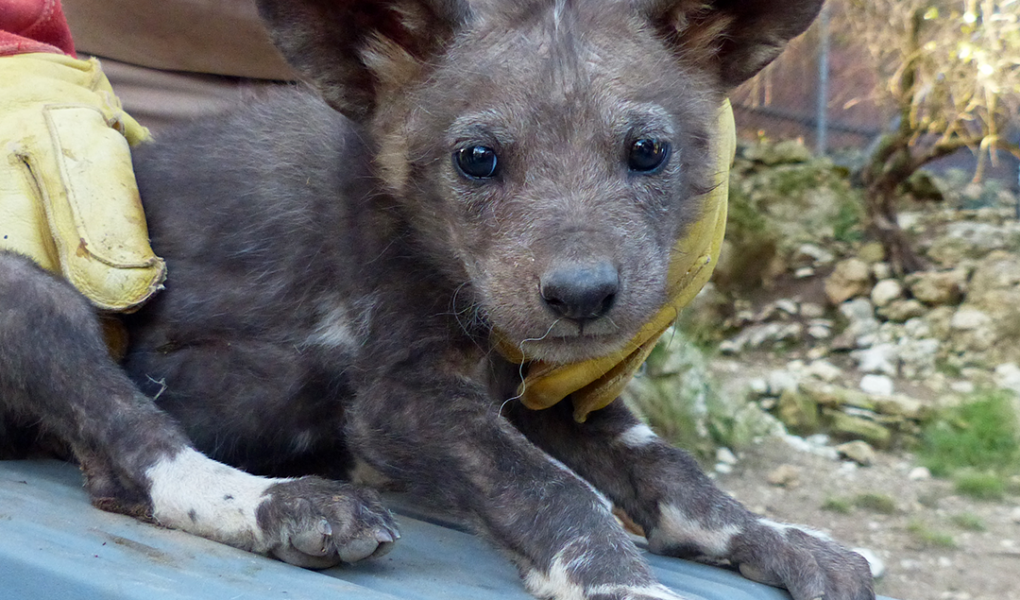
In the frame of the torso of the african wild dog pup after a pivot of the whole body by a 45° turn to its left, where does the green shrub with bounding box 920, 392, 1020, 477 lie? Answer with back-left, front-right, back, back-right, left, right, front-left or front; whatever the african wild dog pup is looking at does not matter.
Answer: front-left

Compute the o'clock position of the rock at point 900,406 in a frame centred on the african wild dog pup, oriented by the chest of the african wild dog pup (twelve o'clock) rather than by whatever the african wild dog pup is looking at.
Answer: The rock is roughly at 9 o'clock from the african wild dog pup.

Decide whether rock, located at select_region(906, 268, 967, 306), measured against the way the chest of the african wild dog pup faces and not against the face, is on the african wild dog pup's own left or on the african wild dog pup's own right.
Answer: on the african wild dog pup's own left

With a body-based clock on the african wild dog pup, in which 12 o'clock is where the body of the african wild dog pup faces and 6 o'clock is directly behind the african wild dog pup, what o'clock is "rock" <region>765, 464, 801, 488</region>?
The rock is roughly at 9 o'clock from the african wild dog pup.

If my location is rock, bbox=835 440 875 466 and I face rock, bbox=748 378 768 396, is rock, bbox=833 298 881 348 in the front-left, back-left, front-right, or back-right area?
front-right

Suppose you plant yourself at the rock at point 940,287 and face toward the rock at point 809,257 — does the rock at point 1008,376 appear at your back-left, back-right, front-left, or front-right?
back-left

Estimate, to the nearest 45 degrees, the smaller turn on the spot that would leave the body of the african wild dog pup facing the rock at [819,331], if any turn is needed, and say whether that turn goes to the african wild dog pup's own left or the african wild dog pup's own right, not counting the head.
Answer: approximately 90° to the african wild dog pup's own left

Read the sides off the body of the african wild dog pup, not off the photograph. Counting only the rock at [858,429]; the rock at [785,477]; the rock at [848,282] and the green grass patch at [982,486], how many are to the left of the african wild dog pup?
4

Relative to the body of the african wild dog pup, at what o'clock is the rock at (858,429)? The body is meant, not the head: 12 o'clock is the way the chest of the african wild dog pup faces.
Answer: The rock is roughly at 9 o'clock from the african wild dog pup.

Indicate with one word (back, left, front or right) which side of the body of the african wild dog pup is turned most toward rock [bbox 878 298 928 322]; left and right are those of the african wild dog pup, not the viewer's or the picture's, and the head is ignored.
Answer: left

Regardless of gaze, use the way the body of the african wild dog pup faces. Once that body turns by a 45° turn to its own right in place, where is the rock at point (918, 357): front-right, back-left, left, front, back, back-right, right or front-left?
back-left

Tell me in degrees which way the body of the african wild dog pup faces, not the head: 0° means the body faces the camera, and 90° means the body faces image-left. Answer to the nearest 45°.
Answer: approximately 315°

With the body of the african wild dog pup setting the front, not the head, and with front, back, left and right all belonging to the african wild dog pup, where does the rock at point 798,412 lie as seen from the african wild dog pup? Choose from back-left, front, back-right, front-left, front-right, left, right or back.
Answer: left

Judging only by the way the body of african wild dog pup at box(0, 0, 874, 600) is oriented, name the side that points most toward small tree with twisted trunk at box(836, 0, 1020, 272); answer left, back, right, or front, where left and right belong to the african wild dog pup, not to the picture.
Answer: left

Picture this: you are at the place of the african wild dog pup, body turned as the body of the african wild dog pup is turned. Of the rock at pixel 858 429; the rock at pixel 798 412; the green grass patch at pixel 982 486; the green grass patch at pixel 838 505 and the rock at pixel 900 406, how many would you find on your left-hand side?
5

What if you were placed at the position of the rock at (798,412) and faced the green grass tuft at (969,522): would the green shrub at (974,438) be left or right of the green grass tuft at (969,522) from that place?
left

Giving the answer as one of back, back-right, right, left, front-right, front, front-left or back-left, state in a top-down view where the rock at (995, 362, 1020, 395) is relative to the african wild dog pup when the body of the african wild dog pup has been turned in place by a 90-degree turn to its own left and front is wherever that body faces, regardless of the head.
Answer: front

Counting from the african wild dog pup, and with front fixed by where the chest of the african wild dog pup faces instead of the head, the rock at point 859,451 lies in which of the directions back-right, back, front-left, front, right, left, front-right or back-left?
left
